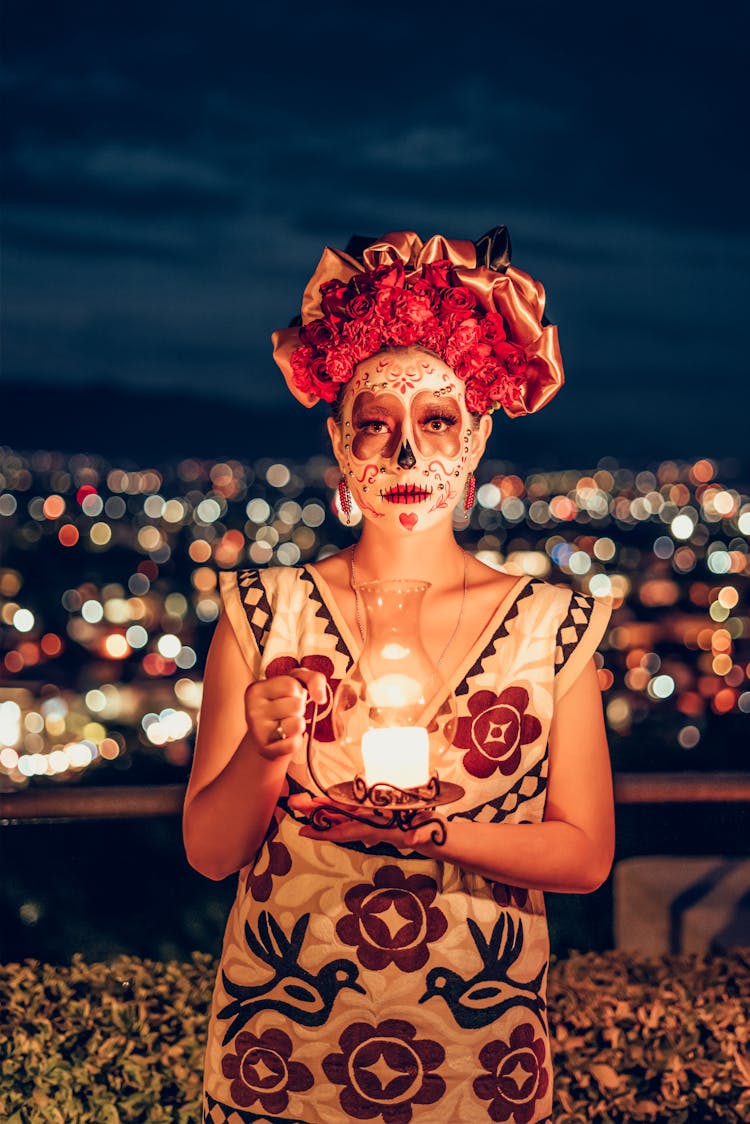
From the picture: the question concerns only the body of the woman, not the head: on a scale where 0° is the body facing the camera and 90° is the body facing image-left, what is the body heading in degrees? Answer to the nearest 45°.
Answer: approximately 0°

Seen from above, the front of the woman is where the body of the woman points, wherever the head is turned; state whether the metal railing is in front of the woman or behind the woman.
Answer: behind

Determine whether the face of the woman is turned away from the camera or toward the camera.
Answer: toward the camera
